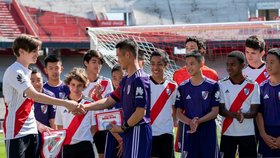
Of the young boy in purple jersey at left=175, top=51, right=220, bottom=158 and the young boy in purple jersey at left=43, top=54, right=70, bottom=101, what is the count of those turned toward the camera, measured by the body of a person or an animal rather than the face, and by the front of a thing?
2

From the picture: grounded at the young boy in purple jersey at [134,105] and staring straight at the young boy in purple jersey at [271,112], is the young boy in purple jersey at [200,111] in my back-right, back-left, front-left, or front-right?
front-left

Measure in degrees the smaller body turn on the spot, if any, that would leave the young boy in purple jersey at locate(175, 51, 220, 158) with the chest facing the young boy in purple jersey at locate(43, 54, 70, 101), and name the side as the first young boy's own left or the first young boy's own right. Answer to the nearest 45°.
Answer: approximately 90° to the first young boy's own right

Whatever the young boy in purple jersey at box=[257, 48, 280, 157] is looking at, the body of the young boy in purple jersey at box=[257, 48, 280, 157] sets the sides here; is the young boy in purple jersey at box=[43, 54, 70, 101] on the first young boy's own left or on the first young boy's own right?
on the first young boy's own right

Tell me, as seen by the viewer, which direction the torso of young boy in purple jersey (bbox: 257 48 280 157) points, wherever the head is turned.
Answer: toward the camera

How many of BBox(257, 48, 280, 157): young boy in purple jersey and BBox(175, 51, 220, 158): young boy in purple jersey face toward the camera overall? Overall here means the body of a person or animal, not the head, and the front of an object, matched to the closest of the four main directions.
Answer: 2

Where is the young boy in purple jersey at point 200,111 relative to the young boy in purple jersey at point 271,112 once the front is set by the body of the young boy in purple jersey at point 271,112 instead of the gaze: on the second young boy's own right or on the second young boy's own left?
on the second young boy's own right

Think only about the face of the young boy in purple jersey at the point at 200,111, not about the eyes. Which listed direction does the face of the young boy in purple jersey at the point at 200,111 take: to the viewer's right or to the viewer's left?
to the viewer's left

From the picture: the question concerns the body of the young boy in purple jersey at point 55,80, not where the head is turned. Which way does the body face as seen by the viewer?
toward the camera

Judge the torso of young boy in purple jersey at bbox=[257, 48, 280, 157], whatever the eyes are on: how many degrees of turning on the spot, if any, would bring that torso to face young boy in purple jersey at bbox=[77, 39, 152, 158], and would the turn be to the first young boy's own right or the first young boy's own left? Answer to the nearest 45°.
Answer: approximately 45° to the first young boy's own right

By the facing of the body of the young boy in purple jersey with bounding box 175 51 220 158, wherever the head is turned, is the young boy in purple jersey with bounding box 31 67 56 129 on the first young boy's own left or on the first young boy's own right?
on the first young boy's own right
